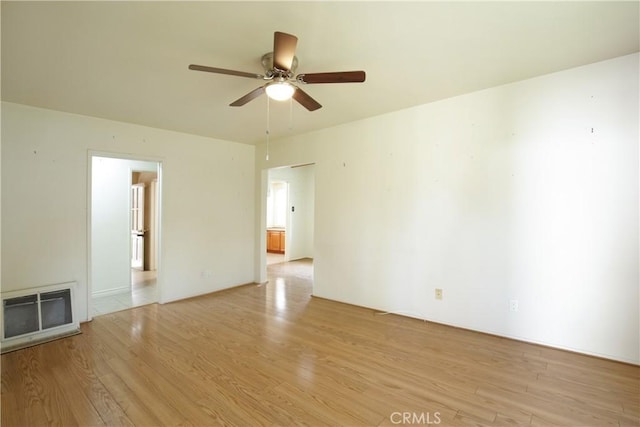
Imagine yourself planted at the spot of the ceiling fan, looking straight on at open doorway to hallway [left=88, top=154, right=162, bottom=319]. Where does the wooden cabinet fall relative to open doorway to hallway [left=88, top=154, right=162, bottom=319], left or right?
right

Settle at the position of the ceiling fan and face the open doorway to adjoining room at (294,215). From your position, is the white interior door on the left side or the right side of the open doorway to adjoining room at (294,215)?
left

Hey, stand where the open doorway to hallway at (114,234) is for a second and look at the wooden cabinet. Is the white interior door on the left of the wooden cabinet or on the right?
left

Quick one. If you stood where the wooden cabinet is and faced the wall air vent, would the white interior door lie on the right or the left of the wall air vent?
right

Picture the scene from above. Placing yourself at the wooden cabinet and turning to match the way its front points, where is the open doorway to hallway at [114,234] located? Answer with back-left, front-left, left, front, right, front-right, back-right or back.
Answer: front-right

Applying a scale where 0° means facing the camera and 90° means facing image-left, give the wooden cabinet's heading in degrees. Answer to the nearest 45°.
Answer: approximately 0°

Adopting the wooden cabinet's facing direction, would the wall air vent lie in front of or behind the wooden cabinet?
in front

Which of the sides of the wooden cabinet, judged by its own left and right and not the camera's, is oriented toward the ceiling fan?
front

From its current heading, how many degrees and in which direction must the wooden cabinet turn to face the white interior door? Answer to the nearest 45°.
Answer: approximately 45° to its right
